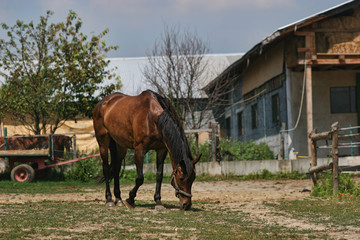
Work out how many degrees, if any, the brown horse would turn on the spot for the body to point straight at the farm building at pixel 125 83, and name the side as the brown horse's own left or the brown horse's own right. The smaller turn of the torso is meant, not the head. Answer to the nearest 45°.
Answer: approximately 135° to the brown horse's own left

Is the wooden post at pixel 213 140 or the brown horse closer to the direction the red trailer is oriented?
the wooden post

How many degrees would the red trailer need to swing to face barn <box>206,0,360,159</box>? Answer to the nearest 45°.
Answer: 0° — it already faces it

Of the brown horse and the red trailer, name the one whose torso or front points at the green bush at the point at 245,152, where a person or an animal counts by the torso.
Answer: the red trailer

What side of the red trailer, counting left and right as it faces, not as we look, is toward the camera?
right

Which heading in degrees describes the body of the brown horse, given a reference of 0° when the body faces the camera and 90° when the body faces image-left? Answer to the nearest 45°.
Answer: approximately 315°

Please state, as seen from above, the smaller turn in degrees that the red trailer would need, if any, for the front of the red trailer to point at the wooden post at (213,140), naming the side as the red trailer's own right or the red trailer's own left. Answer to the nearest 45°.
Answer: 0° — it already faces it

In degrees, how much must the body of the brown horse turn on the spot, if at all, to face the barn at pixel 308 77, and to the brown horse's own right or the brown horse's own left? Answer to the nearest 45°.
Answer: approximately 90° to the brown horse's own left

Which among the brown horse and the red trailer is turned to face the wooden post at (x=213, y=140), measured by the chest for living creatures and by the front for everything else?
the red trailer
